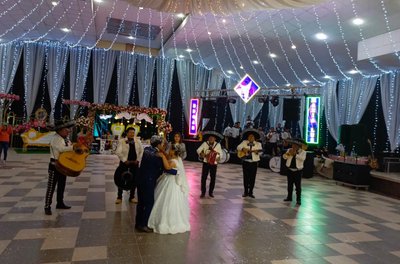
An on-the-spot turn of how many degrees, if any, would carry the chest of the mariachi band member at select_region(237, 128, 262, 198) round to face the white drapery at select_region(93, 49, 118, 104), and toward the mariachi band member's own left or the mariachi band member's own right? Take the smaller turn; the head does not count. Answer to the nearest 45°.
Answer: approximately 135° to the mariachi band member's own right

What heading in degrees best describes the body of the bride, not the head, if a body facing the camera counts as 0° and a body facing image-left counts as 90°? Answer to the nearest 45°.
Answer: approximately 90°

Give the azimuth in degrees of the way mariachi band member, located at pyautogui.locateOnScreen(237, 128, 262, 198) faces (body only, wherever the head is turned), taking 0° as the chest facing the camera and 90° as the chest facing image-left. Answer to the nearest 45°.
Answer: approximately 0°

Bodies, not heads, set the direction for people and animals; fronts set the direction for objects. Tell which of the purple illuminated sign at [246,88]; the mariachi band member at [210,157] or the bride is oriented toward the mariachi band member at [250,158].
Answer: the purple illuminated sign

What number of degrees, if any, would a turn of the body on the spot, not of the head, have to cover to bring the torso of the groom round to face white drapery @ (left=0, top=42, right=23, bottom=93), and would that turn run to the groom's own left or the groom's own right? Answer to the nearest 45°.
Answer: approximately 135° to the groom's own left

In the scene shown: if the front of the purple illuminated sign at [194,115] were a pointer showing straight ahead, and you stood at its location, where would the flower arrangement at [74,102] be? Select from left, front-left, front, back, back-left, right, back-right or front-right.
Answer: right

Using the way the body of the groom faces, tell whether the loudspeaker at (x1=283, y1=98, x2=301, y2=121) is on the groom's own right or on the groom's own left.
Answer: on the groom's own left

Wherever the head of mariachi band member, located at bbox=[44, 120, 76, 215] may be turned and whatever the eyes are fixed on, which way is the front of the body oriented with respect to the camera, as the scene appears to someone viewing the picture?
to the viewer's right

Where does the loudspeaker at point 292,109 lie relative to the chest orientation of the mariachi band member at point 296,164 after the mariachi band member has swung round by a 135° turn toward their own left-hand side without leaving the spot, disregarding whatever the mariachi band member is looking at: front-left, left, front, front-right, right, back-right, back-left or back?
left

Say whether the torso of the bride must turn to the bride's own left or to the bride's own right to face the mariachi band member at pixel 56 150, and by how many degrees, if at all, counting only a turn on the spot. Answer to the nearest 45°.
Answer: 0° — they already face them

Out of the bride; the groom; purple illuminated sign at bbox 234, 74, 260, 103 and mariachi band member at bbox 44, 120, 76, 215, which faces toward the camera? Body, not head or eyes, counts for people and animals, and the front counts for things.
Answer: the purple illuminated sign
